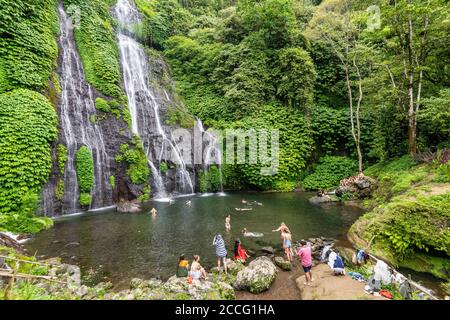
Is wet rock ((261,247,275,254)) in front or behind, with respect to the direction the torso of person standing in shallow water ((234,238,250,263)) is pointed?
in front

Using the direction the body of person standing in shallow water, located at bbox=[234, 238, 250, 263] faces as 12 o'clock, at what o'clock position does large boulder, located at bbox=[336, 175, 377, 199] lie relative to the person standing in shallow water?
The large boulder is roughly at 12 o'clock from the person standing in shallow water.

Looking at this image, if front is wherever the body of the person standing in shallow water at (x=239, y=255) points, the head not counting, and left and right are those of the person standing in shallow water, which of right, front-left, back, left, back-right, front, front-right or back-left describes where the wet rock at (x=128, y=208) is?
left

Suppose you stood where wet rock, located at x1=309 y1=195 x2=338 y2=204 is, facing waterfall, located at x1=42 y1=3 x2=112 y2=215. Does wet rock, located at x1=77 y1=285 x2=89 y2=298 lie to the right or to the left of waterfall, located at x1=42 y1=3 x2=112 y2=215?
left

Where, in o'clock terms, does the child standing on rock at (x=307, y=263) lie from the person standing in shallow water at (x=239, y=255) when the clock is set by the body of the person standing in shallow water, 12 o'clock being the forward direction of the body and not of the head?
The child standing on rock is roughly at 3 o'clock from the person standing in shallow water.

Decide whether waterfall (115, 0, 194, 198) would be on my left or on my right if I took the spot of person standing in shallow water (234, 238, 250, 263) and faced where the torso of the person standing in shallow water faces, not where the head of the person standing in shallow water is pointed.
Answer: on my left

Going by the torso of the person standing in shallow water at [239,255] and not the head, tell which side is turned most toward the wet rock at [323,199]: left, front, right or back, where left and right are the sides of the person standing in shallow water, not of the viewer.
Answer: front

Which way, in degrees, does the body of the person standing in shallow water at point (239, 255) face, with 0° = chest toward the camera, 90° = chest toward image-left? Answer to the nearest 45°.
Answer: approximately 225°

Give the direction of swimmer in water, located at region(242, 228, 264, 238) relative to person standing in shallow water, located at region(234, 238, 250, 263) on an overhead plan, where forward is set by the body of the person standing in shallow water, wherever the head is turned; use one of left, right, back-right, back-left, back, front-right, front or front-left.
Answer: front-left

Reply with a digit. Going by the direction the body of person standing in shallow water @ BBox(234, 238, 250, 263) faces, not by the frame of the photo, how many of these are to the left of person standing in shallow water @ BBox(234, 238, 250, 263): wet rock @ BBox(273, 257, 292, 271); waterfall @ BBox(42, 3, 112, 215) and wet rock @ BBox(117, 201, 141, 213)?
2

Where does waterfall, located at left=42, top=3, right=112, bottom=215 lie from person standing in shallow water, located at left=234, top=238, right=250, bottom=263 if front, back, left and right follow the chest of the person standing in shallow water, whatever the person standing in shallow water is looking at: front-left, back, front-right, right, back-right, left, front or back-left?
left
